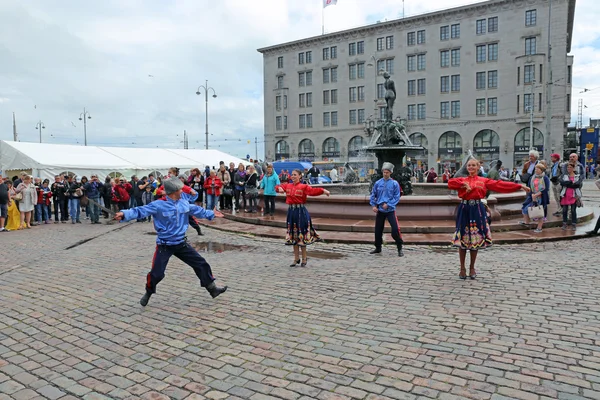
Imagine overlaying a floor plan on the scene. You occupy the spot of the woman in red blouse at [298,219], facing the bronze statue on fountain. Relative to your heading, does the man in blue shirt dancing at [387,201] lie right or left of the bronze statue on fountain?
right

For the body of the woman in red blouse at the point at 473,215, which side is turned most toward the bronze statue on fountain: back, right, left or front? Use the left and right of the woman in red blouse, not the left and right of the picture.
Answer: back

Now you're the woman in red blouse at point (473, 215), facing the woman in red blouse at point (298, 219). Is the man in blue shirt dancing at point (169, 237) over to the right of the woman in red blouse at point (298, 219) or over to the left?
left

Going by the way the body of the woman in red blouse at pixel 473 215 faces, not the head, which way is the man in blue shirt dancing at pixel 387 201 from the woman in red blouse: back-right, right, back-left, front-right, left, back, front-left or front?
back-right

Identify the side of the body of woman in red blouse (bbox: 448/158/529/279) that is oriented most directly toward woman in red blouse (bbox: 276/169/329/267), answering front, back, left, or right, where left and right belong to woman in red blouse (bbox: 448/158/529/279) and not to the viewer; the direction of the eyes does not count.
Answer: right

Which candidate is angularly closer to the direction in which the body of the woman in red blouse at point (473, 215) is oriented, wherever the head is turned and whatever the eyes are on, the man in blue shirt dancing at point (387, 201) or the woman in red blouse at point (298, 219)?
the woman in red blouse

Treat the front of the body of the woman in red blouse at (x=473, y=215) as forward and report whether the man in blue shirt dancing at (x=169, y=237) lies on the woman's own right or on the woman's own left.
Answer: on the woman's own right

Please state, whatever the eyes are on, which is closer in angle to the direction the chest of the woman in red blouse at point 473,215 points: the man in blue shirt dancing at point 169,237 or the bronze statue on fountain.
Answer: the man in blue shirt dancing

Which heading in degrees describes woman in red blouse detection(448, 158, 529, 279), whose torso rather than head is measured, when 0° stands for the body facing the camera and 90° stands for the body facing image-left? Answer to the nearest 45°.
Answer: approximately 0°
